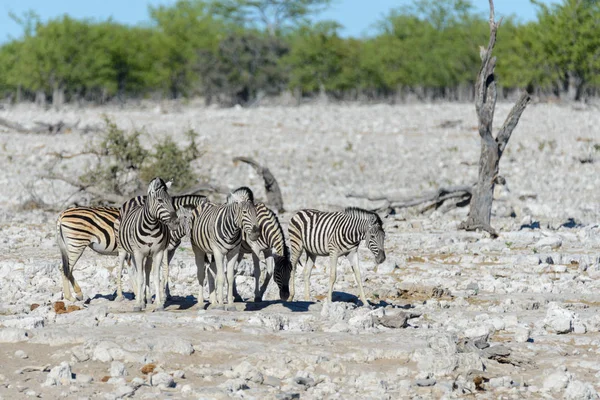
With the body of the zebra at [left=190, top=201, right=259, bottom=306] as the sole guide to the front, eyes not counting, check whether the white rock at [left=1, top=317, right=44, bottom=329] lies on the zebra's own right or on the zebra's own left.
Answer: on the zebra's own right

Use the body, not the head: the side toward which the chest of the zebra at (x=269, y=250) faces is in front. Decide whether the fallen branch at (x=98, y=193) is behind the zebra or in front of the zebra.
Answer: behind

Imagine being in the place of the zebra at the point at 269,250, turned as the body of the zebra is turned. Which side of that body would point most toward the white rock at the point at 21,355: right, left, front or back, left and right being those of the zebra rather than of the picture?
right

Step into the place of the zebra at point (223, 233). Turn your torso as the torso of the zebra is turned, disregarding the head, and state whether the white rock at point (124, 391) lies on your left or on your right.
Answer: on your right

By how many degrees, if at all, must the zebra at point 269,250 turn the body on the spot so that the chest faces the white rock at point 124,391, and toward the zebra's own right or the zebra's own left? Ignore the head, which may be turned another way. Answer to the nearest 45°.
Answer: approximately 45° to the zebra's own right

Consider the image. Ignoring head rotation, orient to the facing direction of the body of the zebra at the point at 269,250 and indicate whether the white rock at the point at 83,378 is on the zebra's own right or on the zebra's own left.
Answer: on the zebra's own right

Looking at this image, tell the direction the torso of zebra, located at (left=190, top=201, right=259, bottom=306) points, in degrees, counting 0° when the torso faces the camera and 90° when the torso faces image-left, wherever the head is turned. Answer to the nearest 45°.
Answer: approximately 315°

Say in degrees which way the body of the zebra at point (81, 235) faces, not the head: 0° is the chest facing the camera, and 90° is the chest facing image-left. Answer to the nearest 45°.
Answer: approximately 270°

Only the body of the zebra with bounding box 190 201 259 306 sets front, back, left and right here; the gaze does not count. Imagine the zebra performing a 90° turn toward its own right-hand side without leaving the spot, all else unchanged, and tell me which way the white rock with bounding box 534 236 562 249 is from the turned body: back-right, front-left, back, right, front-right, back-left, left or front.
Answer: back
